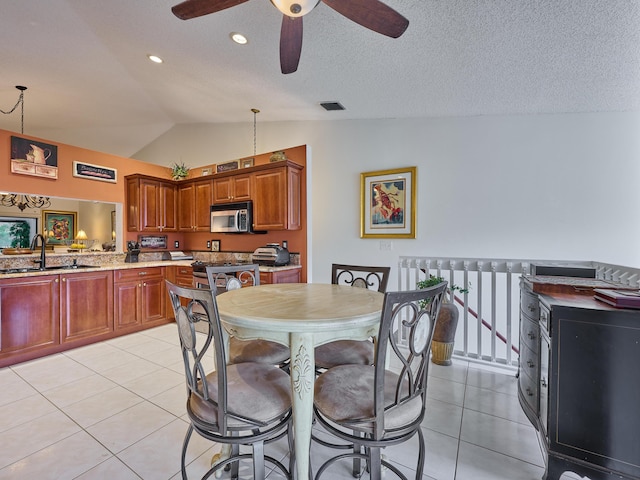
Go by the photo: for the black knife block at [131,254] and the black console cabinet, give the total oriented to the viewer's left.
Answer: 1

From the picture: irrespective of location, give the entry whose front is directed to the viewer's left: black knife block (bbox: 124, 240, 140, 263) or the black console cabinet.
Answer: the black console cabinet

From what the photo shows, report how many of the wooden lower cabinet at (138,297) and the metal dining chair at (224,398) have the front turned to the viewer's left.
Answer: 0

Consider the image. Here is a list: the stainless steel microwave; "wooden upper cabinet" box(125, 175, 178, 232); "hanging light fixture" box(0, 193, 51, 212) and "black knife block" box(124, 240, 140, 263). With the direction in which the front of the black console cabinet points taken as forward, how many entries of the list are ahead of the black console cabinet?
4

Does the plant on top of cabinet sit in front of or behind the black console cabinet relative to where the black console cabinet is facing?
in front

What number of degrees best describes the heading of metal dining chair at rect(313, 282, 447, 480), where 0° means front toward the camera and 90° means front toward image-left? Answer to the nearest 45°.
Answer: approximately 135°

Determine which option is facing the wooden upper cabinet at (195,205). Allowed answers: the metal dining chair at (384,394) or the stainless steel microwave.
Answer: the metal dining chair

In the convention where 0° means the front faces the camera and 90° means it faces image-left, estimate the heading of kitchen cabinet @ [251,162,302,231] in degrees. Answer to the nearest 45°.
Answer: approximately 45°

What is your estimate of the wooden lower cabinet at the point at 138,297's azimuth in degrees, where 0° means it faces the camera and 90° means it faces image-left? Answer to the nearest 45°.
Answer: approximately 315°

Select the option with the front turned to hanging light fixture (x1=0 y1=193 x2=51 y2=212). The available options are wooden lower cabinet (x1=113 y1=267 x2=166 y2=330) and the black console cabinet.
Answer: the black console cabinet

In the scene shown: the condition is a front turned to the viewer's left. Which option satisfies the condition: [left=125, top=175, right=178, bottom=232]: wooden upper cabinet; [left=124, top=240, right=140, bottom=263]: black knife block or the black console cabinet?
the black console cabinet

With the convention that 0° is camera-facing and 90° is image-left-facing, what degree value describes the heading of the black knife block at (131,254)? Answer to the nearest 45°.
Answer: approximately 315°

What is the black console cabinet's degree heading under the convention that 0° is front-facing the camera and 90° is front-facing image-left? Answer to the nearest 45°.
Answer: approximately 90°

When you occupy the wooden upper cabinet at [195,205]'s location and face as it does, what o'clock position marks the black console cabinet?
The black console cabinet is roughly at 10 o'clock from the wooden upper cabinet.

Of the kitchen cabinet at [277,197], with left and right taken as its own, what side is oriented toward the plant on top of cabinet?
right

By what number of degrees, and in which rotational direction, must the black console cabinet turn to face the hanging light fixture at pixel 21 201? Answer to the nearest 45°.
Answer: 0° — it already faces it
